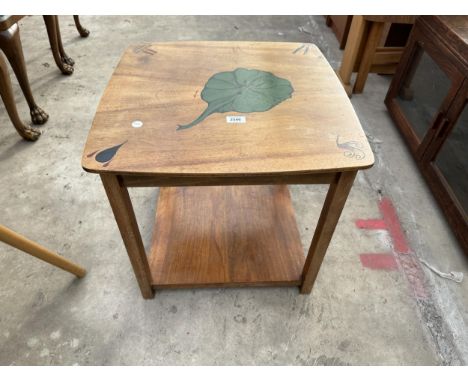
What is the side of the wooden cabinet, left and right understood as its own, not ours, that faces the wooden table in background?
right

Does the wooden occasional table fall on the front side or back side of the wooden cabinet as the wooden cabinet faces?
on the front side

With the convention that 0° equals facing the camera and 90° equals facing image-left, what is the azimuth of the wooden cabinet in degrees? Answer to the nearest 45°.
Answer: approximately 45°

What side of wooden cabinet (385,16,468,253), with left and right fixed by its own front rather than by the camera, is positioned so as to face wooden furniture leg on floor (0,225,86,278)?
front

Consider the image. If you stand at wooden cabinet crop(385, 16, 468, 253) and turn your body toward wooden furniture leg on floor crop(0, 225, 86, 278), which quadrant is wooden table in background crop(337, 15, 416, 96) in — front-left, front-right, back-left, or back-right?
back-right

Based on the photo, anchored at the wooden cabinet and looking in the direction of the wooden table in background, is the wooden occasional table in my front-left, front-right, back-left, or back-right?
back-left

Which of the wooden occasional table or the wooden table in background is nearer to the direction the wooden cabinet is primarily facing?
the wooden occasional table
